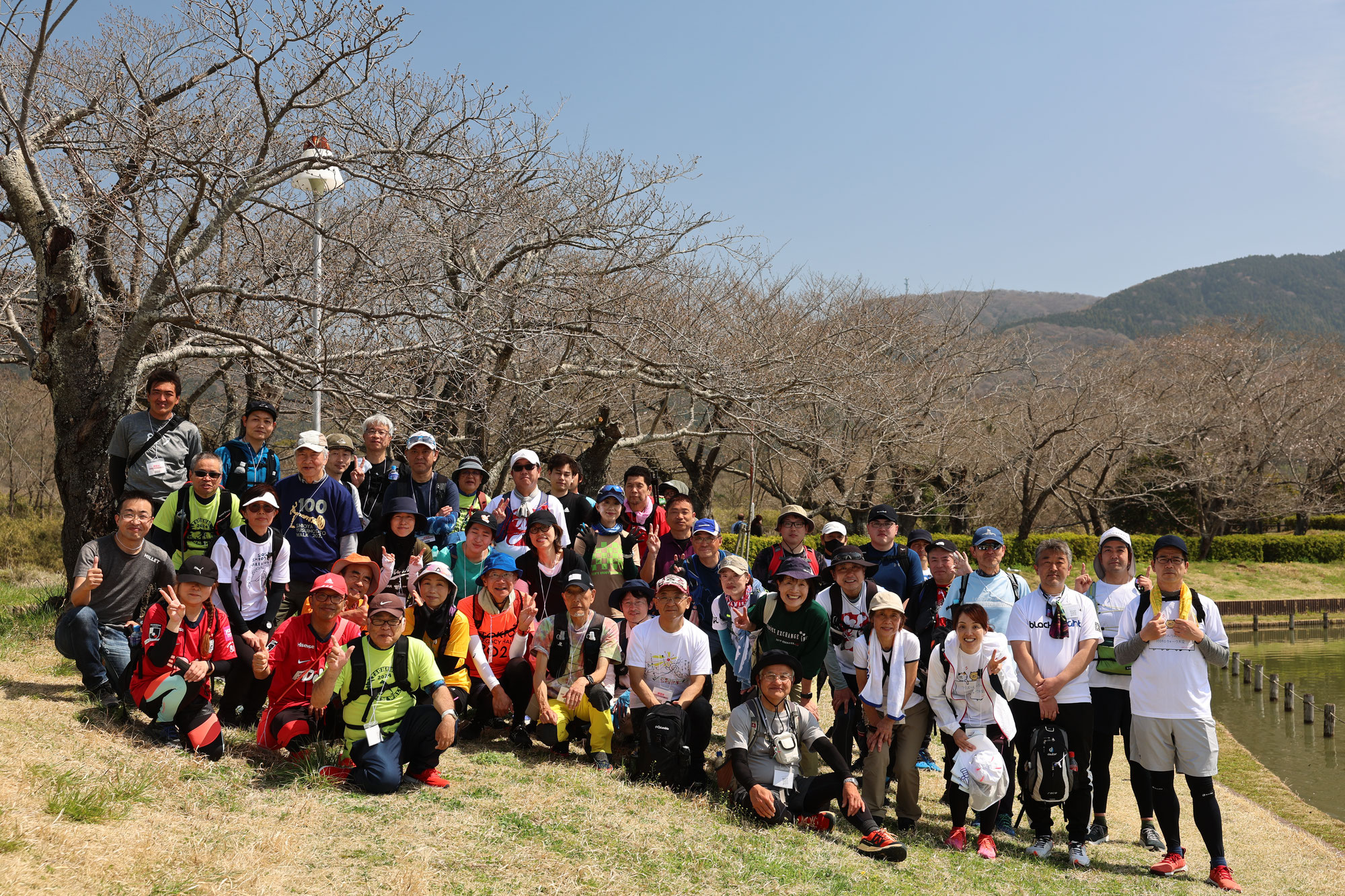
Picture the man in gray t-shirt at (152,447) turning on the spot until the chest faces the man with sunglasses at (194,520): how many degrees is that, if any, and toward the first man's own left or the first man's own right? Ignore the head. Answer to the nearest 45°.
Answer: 0° — they already face them

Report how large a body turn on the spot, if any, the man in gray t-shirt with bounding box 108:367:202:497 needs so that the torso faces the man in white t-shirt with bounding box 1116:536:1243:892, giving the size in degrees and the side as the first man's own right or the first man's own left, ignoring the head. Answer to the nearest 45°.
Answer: approximately 45° to the first man's own left

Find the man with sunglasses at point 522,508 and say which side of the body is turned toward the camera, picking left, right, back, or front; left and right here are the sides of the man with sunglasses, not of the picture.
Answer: front

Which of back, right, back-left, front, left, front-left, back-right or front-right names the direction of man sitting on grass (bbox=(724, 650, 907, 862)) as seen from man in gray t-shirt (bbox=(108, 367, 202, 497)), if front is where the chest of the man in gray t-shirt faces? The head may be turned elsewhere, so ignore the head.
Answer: front-left

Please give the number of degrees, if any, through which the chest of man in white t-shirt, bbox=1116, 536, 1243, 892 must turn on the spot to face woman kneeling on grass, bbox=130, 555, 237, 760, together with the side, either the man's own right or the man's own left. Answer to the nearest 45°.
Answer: approximately 45° to the man's own right

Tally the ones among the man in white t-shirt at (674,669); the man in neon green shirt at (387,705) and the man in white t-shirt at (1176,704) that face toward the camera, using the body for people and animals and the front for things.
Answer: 3

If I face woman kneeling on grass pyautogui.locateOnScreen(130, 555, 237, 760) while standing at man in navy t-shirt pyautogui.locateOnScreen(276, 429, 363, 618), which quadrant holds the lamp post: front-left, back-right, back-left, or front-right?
back-right

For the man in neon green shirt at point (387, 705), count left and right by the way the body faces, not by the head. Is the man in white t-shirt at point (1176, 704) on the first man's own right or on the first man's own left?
on the first man's own left
